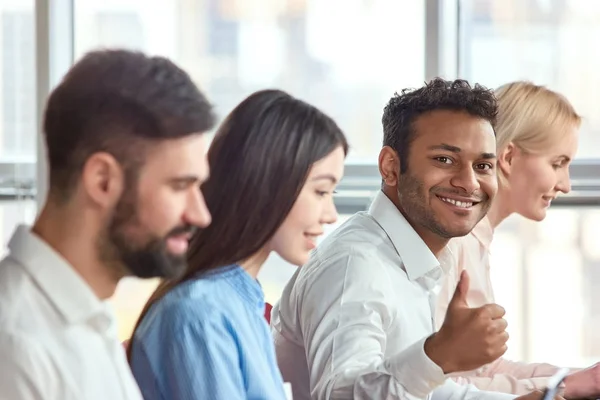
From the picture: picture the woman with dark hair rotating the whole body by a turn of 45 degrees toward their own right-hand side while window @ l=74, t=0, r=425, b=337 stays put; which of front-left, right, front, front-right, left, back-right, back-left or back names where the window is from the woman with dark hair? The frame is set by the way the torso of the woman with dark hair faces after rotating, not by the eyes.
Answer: back-left

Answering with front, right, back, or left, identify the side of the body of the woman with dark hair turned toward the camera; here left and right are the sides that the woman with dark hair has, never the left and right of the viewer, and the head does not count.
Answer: right

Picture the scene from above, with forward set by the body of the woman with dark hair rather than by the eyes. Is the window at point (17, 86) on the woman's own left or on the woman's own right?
on the woman's own left

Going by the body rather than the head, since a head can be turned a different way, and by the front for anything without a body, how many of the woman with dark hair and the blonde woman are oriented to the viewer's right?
2

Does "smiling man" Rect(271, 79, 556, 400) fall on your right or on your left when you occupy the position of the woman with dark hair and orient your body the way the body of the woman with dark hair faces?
on your left

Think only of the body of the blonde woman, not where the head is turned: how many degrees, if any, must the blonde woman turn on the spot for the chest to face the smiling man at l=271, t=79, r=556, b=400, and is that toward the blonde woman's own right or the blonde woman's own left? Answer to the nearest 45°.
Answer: approximately 90° to the blonde woman's own right

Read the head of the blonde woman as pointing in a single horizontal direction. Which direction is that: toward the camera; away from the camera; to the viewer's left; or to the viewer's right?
to the viewer's right

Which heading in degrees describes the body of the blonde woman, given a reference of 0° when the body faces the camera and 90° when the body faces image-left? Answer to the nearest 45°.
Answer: approximately 270°

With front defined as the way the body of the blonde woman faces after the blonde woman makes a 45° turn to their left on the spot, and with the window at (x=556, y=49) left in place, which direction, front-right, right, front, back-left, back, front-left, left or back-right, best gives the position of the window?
front-left

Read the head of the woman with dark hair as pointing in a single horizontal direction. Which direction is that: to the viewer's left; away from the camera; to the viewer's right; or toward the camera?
to the viewer's right
